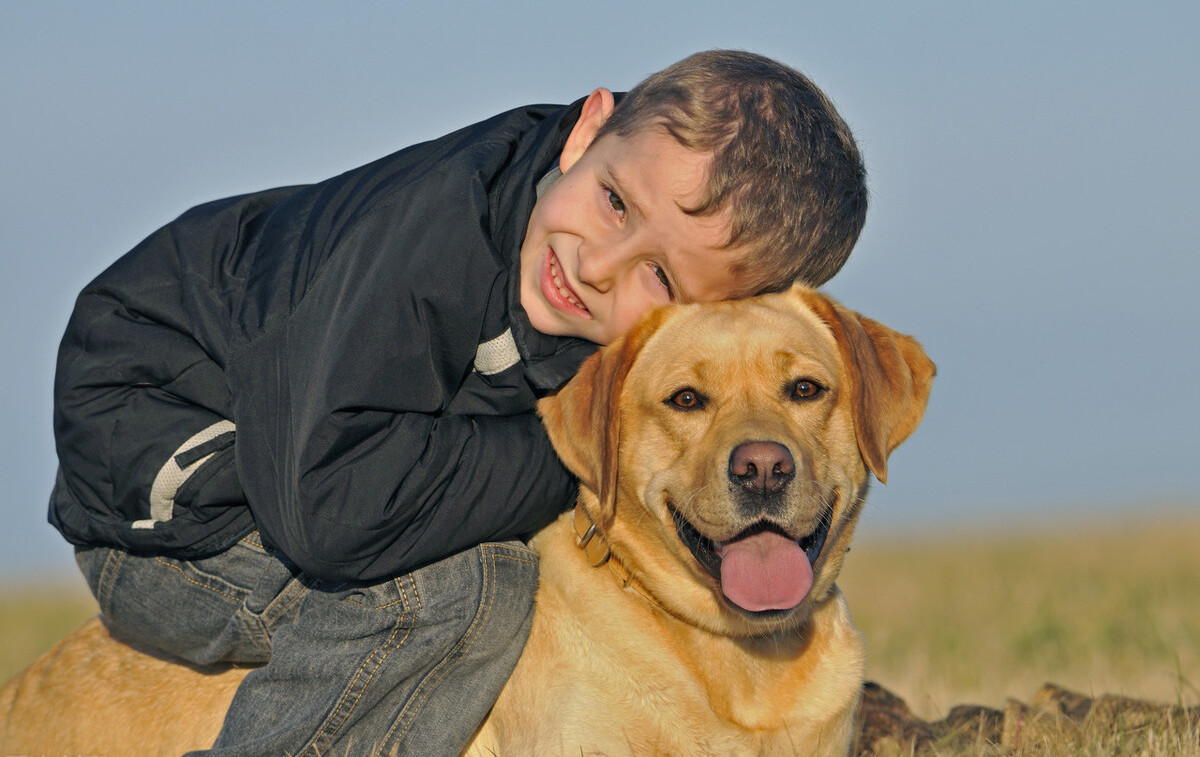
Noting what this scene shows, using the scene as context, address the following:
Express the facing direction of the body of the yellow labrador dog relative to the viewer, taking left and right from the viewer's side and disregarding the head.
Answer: facing the viewer and to the right of the viewer

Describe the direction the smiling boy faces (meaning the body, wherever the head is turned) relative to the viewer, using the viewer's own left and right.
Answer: facing to the right of the viewer
